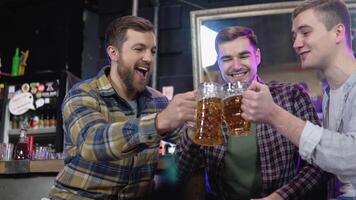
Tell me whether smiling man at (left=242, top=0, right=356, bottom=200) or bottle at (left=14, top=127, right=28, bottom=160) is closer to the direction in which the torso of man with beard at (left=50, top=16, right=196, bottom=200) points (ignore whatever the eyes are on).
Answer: the smiling man

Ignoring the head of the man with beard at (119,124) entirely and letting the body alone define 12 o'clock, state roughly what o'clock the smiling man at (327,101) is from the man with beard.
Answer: The smiling man is roughly at 11 o'clock from the man with beard.

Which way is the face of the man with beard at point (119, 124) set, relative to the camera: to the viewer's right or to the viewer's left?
to the viewer's right

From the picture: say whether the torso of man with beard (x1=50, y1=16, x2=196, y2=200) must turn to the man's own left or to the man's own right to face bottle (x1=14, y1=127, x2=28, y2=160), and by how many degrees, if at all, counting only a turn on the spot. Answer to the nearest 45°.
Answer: approximately 180°

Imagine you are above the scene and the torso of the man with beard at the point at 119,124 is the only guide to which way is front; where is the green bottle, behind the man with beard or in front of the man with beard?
behind

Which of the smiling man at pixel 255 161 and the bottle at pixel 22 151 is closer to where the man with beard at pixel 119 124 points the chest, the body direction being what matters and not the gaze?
the smiling man

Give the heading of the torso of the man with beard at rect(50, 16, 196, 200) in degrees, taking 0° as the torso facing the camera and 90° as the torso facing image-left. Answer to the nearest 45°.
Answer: approximately 315°
